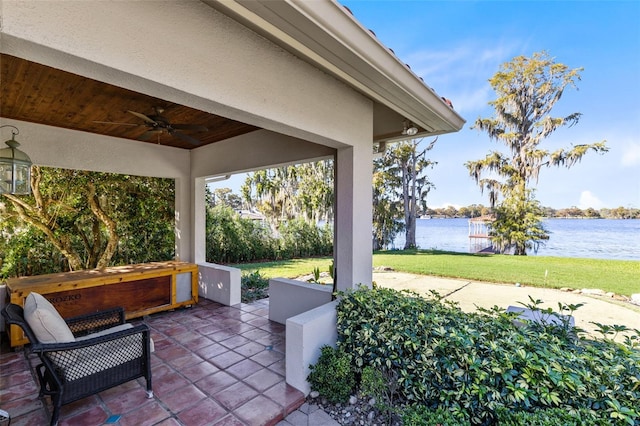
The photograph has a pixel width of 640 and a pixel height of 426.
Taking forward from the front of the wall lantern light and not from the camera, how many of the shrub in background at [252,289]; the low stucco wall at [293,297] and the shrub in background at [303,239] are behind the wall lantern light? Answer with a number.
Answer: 0

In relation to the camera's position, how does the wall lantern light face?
facing to the right of the viewer

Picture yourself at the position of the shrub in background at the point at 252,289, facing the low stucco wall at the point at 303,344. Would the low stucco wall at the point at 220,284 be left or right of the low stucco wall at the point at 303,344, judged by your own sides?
right

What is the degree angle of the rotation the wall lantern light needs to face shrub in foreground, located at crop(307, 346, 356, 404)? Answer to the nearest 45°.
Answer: approximately 45° to its right

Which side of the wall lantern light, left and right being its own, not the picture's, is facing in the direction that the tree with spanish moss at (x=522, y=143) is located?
front

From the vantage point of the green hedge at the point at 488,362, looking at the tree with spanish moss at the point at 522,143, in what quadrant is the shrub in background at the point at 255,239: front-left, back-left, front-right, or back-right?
front-left
